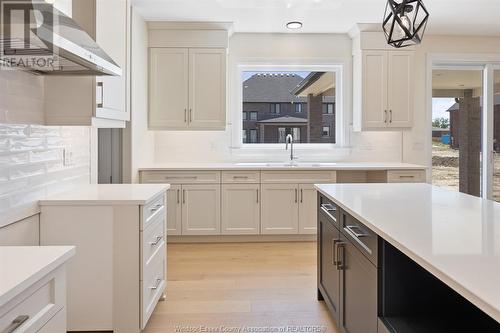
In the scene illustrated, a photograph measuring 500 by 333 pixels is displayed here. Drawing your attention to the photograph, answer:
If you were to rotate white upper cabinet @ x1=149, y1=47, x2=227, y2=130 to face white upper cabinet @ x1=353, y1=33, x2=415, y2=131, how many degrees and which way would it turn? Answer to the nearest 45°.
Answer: approximately 90° to its left

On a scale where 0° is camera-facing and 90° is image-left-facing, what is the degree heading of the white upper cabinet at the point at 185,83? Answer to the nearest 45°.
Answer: approximately 0°

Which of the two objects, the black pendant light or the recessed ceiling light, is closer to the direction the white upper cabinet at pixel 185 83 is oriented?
the black pendant light

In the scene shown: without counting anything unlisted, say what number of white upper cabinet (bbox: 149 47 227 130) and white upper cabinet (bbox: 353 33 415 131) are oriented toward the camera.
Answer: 2

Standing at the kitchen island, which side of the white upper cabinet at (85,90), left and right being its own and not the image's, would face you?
front

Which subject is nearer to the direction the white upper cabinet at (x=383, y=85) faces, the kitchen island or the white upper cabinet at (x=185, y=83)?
the kitchen island

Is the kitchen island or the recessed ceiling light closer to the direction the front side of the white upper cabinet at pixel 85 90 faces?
the kitchen island

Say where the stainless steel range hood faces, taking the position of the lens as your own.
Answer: facing the viewer and to the right of the viewer
